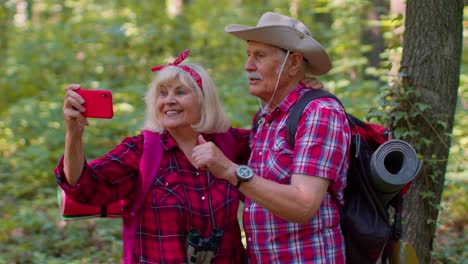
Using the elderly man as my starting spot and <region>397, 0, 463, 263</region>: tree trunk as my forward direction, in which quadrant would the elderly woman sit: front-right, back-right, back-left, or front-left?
back-left

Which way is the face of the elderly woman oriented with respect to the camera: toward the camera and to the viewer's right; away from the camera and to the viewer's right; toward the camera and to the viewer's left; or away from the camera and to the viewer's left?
toward the camera and to the viewer's left

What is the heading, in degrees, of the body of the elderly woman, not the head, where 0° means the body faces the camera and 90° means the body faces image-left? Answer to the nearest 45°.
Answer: approximately 0°

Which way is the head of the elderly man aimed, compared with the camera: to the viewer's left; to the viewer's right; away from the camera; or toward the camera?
to the viewer's left

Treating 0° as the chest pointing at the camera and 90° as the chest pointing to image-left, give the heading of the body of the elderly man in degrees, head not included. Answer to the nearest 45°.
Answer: approximately 45°

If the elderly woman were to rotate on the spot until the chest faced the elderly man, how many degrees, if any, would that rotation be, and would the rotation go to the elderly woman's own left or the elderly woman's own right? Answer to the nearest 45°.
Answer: approximately 45° to the elderly woman's own left

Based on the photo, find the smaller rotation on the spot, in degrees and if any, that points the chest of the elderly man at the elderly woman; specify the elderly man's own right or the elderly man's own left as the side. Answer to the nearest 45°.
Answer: approximately 45° to the elderly man's own right

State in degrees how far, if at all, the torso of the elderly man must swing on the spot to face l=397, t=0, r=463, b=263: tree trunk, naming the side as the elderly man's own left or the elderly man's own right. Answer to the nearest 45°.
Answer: approximately 180°

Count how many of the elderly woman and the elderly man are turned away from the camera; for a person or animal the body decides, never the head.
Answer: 0

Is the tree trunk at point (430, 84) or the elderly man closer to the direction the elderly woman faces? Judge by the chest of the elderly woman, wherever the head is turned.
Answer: the elderly man

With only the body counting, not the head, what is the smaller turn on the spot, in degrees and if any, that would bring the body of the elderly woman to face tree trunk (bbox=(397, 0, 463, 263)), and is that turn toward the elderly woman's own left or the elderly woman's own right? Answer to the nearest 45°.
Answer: approximately 90° to the elderly woman's own left
